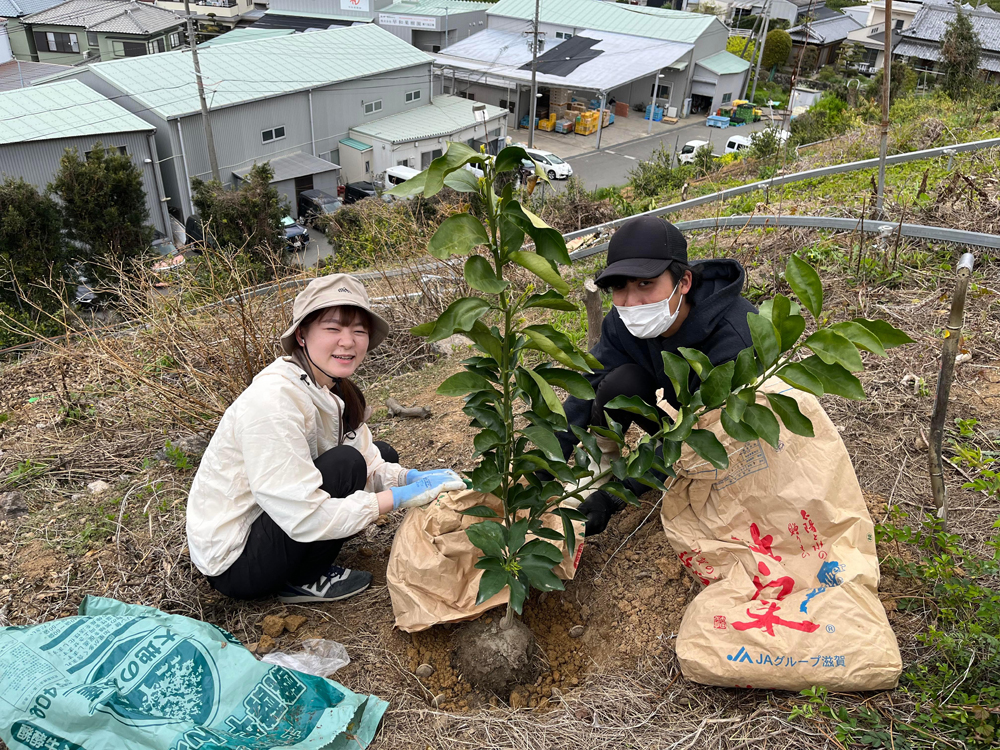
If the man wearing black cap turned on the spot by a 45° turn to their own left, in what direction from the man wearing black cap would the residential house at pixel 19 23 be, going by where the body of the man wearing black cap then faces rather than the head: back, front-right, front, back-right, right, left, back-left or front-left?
back-right

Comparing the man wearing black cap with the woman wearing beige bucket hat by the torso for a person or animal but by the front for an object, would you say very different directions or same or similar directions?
very different directions

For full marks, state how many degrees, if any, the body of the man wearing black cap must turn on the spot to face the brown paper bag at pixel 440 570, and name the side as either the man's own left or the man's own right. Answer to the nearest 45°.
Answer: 0° — they already face it

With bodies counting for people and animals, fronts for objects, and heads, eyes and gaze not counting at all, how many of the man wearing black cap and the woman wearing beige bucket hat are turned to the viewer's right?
1

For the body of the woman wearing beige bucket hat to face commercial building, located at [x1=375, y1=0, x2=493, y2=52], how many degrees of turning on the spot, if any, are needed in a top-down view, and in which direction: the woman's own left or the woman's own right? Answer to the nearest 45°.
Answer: approximately 90° to the woman's own left

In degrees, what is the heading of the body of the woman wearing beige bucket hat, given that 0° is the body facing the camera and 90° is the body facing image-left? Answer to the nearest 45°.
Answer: approximately 270°

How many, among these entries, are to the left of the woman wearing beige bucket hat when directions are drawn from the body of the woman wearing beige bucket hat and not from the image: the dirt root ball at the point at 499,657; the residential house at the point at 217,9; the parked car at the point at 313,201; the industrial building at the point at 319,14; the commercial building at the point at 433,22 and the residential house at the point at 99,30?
5

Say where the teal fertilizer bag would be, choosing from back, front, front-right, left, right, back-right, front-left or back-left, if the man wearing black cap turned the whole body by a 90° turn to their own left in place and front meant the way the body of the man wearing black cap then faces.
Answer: right

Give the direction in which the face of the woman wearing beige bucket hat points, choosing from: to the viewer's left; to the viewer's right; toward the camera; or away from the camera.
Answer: toward the camera

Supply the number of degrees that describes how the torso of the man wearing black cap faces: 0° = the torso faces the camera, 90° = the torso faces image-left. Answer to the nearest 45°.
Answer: approximately 45°

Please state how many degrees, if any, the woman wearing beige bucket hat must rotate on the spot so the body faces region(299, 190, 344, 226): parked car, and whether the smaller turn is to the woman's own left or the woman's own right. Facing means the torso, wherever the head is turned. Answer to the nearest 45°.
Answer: approximately 90° to the woman's own left

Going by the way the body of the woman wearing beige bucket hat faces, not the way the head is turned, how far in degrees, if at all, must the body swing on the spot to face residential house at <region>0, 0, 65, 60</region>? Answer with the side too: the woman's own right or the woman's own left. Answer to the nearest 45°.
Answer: approximately 90° to the woman's own left

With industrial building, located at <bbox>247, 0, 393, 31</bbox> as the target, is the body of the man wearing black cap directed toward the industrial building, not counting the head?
no

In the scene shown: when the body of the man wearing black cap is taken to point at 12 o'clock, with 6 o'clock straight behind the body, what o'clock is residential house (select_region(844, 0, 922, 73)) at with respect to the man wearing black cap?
The residential house is roughly at 5 o'clock from the man wearing black cap.
